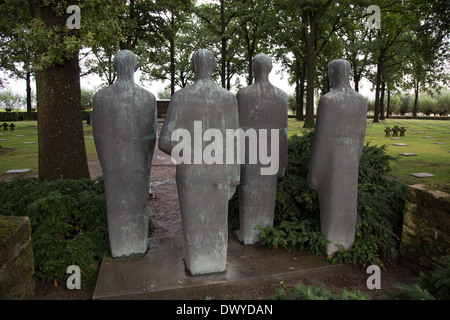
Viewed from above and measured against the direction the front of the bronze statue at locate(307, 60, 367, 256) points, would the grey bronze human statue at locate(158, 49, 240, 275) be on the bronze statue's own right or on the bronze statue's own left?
on the bronze statue's own left

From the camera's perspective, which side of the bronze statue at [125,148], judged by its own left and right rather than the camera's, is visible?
back

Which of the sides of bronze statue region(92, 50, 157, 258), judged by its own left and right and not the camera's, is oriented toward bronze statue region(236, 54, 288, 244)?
right

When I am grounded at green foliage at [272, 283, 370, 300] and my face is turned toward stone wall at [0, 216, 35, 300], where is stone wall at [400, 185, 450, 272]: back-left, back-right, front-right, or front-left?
back-right

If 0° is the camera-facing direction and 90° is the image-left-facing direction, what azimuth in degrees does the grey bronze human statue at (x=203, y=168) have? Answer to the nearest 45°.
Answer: approximately 180°

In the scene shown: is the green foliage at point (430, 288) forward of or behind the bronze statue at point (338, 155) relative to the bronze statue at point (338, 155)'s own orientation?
behind

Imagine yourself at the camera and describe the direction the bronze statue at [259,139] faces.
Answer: facing away from the viewer

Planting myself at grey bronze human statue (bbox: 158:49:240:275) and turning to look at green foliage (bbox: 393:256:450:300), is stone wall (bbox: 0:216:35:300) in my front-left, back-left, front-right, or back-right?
back-right

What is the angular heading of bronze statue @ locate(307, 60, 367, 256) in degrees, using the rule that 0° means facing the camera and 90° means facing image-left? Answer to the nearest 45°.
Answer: approximately 135°

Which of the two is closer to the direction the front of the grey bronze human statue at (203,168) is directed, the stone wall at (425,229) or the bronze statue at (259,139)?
the bronze statue

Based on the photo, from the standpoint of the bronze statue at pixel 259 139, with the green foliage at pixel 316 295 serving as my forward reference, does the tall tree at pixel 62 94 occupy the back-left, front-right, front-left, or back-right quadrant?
back-right

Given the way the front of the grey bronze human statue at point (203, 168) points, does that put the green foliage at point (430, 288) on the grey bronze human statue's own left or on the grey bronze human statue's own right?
on the grey bronze human statue's own right

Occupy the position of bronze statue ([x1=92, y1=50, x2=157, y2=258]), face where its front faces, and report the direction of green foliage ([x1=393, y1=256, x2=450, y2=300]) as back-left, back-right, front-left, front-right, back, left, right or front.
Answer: back-right

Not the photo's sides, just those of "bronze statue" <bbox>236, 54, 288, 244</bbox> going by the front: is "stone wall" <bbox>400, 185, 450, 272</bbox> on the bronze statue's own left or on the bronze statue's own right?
on the bronze statue's own right

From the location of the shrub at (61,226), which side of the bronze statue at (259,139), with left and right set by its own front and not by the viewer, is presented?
left

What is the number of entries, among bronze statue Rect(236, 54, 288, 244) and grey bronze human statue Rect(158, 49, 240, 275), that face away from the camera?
2
